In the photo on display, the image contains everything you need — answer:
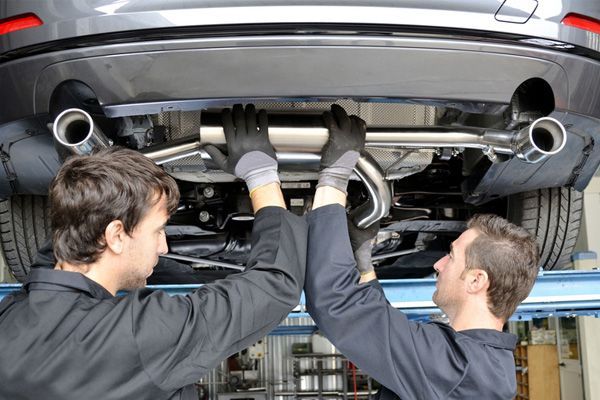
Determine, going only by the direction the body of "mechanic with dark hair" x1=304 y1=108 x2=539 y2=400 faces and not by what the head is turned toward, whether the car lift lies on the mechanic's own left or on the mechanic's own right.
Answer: on the mechanic's own right

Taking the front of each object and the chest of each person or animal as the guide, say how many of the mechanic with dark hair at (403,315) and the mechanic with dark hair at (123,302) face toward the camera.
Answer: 0

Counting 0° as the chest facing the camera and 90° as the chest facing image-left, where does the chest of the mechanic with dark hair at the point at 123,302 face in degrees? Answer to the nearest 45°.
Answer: approximately 225°

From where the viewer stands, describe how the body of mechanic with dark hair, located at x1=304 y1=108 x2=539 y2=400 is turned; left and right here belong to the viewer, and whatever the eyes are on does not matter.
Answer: facing away from the viewer and to the left of the viewer
